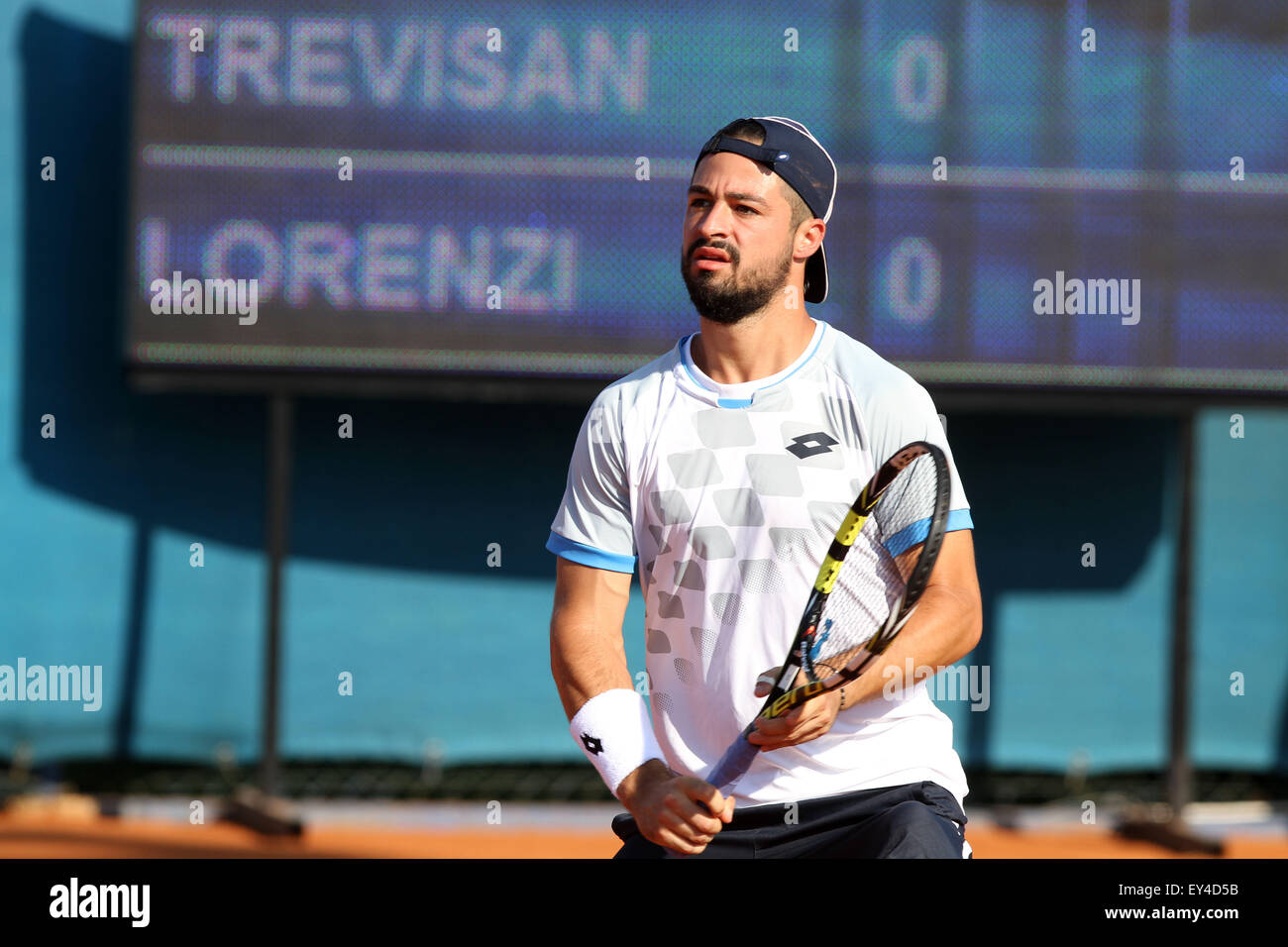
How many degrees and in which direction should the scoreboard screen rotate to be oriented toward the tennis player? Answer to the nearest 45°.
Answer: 0° — it already faces them

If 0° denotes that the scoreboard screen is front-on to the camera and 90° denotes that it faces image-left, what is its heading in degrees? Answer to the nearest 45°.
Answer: approximately 0°
